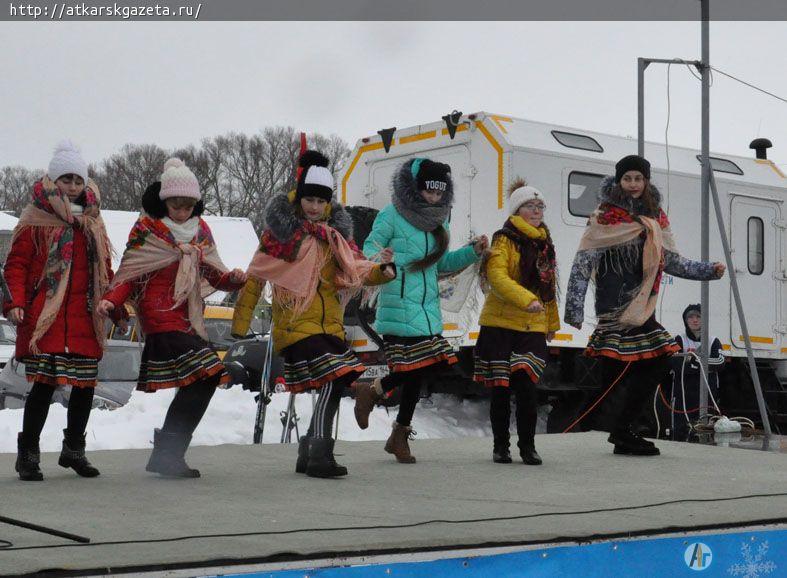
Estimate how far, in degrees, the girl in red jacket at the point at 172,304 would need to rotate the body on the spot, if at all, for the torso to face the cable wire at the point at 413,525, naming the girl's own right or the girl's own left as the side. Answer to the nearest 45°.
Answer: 0° — they already face it

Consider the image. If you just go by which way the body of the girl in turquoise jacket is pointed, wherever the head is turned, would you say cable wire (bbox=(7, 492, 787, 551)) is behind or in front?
in front

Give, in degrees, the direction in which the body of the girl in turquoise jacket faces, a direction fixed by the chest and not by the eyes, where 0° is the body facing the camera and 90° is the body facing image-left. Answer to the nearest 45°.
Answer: approximately 315°

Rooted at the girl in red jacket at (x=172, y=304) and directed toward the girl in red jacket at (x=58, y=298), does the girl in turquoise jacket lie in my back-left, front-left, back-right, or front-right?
back-right

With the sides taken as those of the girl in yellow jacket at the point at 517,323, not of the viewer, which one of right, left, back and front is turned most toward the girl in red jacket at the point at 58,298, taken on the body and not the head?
right

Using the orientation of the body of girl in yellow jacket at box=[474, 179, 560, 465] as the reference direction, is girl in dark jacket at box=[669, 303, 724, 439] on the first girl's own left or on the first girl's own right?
on the first girl's own left

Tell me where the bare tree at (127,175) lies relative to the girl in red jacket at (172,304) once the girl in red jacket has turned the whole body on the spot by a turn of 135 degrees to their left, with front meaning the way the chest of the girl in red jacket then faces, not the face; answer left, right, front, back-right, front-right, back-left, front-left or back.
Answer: front

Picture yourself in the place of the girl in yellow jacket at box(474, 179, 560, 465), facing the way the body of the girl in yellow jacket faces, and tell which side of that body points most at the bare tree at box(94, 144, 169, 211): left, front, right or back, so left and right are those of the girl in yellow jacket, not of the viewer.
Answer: back

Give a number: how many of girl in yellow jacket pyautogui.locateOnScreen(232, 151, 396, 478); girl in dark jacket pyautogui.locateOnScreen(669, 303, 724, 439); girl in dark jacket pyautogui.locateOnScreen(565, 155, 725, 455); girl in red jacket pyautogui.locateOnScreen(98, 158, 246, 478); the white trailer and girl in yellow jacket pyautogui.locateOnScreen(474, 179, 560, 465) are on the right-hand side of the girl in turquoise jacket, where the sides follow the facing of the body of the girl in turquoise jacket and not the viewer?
2

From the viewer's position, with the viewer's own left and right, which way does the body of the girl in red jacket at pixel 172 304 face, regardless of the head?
facing the viewer and to the right of the viewer

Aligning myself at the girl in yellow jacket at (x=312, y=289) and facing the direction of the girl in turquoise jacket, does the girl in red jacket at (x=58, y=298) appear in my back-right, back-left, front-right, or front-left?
back-left

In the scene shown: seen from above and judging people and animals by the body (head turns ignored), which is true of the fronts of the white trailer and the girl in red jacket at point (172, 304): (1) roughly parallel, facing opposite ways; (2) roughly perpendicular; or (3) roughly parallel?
roughly perpendicular

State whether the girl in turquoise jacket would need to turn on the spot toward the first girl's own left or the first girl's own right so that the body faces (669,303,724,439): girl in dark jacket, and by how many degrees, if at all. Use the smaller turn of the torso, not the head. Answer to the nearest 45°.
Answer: approximately 90° to the first girl's own left
